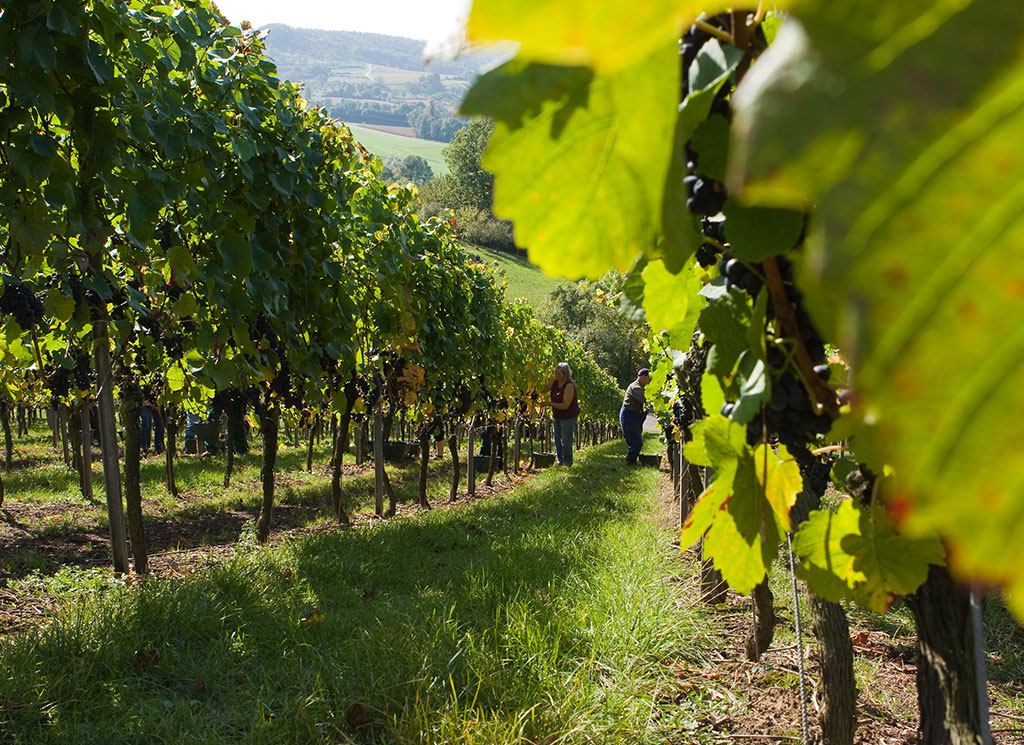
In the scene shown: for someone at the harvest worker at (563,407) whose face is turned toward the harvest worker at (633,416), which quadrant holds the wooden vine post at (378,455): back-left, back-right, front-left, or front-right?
back-right

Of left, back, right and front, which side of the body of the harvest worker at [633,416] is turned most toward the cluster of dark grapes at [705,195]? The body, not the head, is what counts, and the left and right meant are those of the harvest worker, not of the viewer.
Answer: right

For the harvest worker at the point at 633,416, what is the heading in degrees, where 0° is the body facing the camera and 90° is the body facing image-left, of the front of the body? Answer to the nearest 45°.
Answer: approximately 270°

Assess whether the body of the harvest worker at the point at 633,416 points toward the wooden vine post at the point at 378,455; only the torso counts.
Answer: no

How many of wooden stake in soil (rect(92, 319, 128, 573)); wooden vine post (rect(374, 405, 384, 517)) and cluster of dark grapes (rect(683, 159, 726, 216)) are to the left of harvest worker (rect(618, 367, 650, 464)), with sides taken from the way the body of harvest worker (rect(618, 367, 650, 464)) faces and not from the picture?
0

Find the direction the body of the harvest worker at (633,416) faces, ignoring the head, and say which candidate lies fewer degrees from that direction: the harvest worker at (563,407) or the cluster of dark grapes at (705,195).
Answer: the cluster of dark grapes

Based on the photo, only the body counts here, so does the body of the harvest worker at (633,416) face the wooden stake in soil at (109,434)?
no

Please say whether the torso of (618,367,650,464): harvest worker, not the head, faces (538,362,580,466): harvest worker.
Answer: no
